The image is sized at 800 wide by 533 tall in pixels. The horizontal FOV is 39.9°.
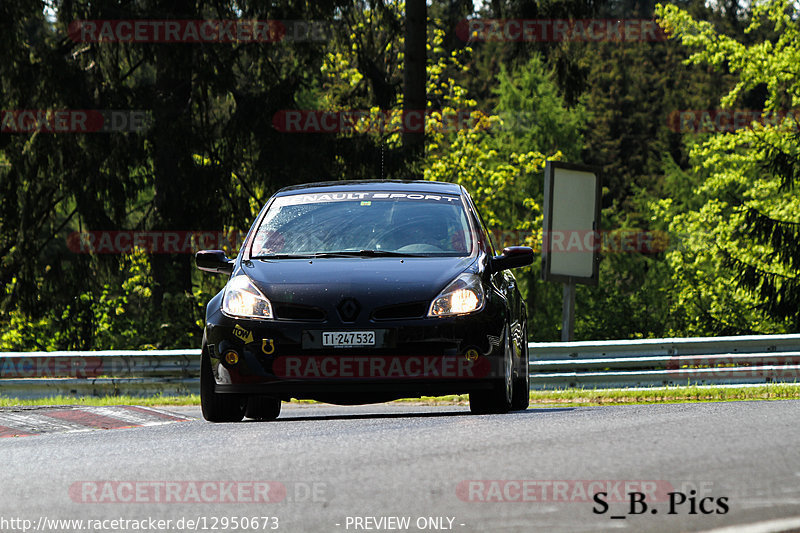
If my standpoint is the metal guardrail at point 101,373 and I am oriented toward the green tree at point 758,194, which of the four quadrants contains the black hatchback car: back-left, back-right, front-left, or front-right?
back-right

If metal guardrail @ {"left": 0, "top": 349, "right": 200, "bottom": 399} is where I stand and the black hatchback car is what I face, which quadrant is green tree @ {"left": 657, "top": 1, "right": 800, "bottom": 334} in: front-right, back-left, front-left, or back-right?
back-left

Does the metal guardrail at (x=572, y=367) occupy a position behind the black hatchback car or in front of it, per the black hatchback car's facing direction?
behind

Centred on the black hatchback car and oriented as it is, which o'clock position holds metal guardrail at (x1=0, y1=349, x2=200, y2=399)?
The metal guardrail is roughly at 5 o'clock from the black hatchback car.

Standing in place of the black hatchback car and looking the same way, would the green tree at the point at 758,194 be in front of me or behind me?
behind

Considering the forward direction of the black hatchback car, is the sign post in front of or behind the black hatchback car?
behind

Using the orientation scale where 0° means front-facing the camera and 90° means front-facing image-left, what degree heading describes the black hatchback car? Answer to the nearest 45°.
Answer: approximately 0°
